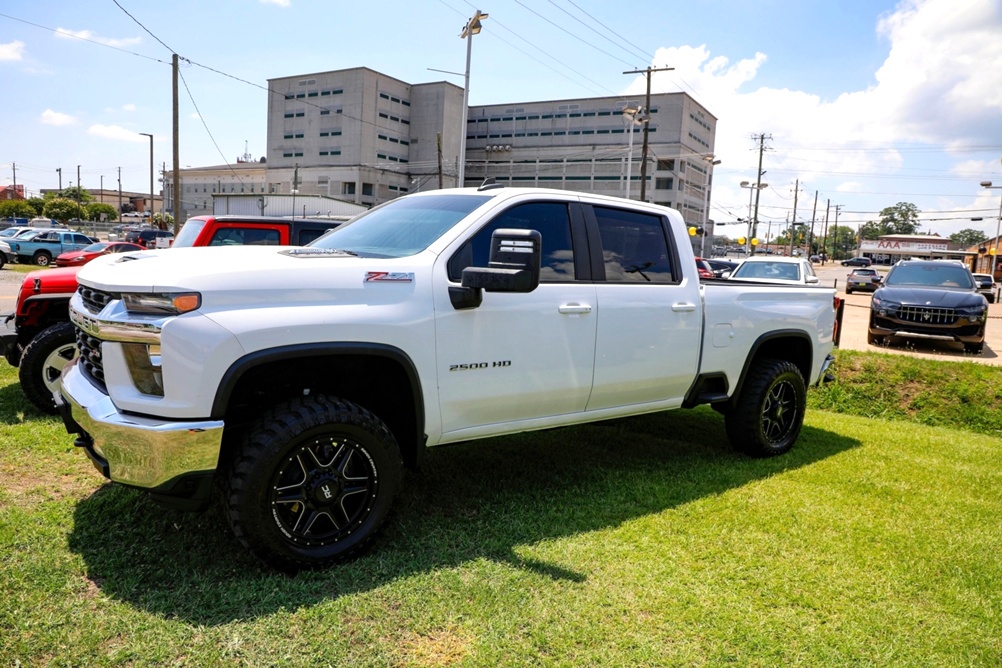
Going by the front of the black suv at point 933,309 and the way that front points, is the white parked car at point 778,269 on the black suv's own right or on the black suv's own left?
on the black suv's own right

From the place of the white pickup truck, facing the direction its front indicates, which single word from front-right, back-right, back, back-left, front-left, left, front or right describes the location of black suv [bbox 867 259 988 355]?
back

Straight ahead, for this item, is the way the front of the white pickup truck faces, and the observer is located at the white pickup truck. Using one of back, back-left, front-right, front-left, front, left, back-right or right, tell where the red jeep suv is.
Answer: right

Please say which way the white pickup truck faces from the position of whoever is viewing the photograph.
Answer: facing the viewer and to the left of the viewer

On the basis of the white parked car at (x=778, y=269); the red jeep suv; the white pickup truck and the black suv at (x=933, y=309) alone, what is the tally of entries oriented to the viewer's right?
0

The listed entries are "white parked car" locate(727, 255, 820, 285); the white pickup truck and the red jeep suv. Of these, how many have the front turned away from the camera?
0

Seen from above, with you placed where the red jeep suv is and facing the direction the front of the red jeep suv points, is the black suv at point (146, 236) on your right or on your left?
on your right

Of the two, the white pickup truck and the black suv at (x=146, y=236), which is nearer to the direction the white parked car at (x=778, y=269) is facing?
the white pickup truck

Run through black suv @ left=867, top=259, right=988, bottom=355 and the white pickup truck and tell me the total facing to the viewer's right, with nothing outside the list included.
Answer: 0

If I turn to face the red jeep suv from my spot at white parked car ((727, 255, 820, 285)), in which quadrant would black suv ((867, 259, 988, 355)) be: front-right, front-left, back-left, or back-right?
front-left

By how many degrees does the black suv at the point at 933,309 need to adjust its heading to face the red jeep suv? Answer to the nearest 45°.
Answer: approximately 45° to its right

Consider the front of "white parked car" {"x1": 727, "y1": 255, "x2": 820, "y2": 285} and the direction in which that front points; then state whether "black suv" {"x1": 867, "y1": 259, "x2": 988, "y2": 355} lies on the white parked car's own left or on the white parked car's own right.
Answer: on the white parked car's own left

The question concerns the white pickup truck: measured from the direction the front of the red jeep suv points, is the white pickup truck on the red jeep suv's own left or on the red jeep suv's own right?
on the red jeep suv's own left

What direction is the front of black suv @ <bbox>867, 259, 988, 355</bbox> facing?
toward the camera

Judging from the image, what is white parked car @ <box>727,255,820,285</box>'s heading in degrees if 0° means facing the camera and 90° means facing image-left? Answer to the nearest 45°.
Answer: approximately 45°

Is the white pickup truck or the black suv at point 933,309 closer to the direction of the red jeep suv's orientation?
the white pickup truck
